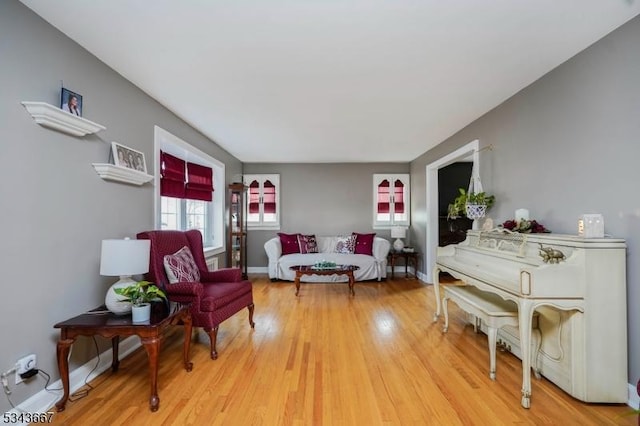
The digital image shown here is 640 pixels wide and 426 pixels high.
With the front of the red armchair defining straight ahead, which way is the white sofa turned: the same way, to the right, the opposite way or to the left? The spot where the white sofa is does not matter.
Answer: to the right

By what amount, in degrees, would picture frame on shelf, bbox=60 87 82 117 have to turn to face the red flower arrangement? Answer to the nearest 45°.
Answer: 0° — it already faces it

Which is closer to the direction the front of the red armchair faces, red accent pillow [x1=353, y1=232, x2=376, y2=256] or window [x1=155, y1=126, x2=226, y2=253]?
the red accent pillow

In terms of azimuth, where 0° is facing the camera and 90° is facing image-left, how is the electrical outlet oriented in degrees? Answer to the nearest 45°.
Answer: approximately 315°

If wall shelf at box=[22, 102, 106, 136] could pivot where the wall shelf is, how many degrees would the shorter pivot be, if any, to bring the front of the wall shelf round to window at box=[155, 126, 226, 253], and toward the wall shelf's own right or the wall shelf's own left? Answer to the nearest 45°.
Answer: approximately 90° to the wall shelf's own left
